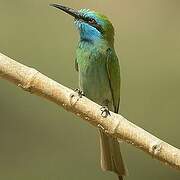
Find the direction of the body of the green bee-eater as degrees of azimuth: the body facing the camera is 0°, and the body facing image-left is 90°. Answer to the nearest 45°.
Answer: approximately 45°
